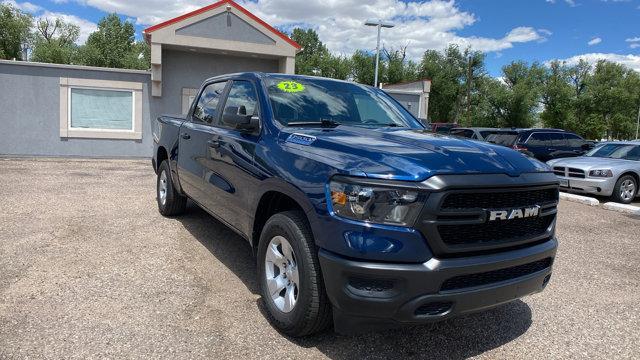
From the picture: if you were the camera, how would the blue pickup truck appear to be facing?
facing the viewer and to the right of the viewer

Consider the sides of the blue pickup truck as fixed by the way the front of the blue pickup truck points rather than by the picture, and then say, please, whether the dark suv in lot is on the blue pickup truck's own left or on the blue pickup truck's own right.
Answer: on the blue pickup truck's own left
